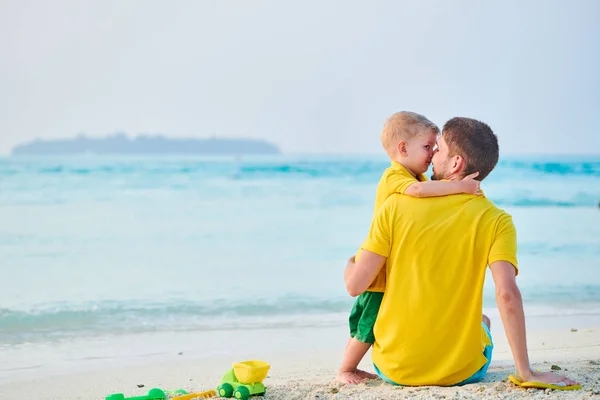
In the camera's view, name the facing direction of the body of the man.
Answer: away from the camera

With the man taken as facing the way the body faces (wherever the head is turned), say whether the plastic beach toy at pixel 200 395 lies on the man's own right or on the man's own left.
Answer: on the man's own left
